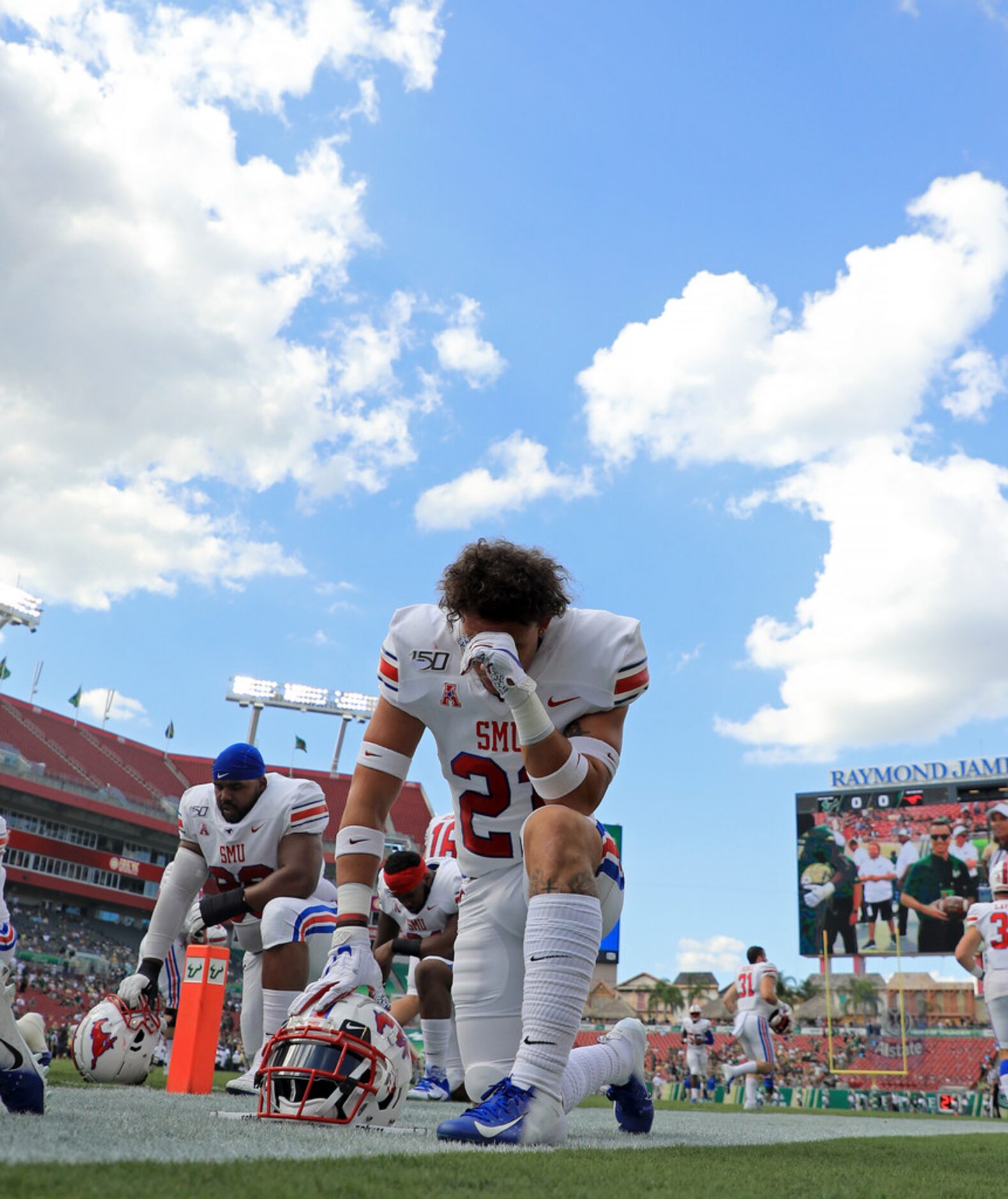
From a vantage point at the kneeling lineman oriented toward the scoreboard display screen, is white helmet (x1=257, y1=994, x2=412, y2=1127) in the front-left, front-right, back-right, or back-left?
back-right

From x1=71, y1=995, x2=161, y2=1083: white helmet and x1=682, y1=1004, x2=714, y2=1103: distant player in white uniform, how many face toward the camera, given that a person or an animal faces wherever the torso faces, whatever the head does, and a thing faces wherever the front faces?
1

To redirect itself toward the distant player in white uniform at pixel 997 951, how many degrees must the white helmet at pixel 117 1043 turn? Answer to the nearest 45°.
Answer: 0° — it already faces them

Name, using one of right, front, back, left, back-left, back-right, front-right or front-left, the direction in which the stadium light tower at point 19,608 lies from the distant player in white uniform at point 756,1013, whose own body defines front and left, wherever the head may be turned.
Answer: left

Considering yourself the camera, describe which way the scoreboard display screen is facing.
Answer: facing the viewer

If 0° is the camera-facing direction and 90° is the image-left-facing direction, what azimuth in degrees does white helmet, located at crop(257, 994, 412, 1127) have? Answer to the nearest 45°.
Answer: approximately 45°

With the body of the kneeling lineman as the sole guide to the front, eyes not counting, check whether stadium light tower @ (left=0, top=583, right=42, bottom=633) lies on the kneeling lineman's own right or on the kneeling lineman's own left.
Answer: on the kneeling lineman's own right

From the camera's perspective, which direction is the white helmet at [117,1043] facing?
to the viewer's right

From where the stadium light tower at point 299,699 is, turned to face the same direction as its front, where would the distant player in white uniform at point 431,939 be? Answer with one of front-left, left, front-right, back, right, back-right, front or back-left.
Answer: front

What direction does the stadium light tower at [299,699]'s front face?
toward the camera
